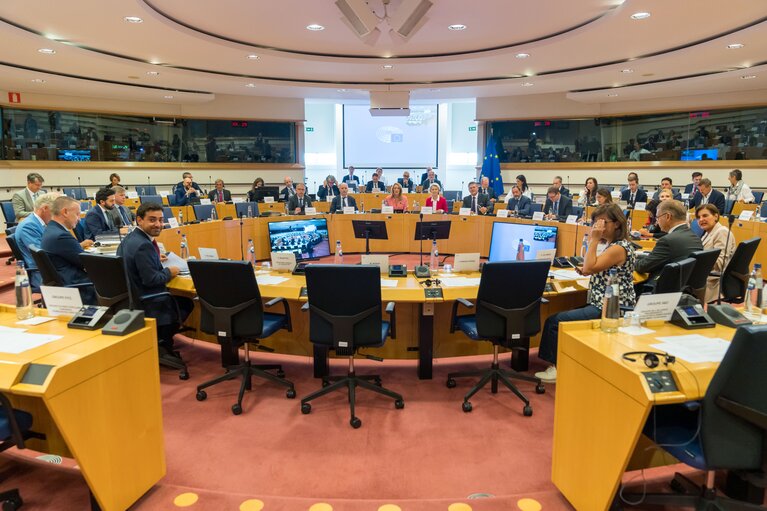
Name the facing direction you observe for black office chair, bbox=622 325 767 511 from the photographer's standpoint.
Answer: facing away from the viewer and to the left of the viewer

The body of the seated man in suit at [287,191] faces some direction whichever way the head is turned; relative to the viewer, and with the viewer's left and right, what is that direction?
facing the viewer and to the right of the viewer

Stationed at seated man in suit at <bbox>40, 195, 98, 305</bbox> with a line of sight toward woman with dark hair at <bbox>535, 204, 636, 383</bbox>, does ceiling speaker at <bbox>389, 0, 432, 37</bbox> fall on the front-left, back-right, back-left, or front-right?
front-left

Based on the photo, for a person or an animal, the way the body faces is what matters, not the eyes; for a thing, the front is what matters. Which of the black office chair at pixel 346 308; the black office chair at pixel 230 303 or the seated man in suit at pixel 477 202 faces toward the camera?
the seated man in suit

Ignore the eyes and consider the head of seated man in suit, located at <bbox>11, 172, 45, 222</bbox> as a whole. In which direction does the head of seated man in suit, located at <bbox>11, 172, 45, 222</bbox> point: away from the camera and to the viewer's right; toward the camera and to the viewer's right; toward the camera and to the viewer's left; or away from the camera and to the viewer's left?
toward the camera and to the viewer's right

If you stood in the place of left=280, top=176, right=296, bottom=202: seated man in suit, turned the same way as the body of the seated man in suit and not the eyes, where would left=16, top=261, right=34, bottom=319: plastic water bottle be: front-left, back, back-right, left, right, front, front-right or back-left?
front-right

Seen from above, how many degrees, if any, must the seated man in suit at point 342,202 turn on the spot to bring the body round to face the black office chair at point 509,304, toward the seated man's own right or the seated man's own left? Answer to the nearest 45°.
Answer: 0° — they already face it

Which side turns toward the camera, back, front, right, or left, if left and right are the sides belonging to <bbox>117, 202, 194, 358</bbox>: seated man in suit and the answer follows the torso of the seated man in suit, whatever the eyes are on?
right

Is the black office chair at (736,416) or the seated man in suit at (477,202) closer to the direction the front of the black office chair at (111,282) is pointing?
the seated man in suit

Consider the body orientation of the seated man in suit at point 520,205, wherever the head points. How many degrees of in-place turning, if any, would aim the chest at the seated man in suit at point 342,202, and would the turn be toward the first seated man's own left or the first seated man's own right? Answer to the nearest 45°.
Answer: approximately 45° to the first seated man's own right

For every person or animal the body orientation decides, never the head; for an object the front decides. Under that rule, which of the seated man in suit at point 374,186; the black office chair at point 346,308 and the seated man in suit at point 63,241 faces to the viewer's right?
the seated man in suit at point 63,241

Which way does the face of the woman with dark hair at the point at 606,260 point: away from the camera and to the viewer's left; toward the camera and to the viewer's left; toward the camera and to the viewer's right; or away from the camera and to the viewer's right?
toward the camera and to the viewer's left

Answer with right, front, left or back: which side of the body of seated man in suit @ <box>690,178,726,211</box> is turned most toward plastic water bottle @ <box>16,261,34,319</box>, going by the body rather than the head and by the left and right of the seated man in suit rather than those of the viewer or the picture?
front

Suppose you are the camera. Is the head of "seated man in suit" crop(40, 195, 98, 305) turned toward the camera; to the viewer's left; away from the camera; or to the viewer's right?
to the viewer's right

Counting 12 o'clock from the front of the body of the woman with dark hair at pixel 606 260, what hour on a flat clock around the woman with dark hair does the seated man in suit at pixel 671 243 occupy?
The seated man in suit is roughly at 4 o'clock from the woman with dark hair.

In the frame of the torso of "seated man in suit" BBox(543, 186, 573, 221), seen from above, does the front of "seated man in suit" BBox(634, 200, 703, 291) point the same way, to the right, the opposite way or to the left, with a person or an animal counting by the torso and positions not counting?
to the right

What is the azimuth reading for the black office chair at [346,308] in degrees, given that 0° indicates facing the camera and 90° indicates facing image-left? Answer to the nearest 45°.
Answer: approximately 180°

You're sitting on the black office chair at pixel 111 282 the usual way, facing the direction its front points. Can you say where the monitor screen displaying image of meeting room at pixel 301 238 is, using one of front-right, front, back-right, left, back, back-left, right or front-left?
front

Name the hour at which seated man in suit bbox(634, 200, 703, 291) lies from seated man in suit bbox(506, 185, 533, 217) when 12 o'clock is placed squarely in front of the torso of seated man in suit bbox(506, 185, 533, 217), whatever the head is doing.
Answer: seated man in suit bbox(634, 200, 703, 291) is roughly at 10 o'clock from seated man in suit bbox(506, 185, 533, 217).

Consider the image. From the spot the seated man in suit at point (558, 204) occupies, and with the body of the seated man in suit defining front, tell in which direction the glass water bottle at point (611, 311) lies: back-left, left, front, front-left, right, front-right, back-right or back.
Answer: front-left
